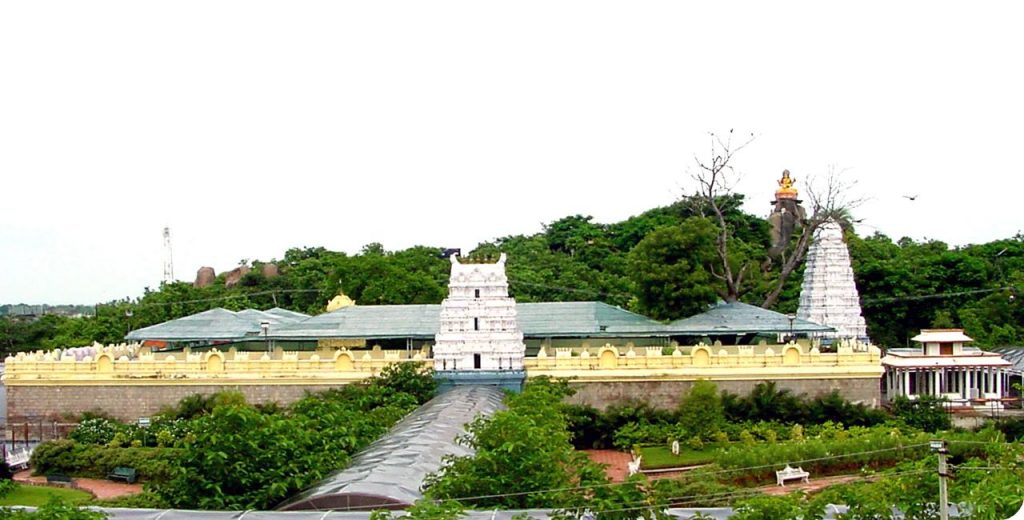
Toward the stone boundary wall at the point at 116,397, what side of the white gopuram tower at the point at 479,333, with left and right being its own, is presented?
right

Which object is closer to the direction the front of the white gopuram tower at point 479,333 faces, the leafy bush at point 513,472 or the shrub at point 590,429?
the leafy bush

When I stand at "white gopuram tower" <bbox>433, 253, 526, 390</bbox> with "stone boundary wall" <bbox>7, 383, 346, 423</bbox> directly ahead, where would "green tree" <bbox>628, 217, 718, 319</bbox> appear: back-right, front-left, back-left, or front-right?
back-right

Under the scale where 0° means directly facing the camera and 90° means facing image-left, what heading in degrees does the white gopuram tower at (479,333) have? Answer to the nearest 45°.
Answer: approximately 0°

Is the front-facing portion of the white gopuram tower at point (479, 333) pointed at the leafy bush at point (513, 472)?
yes
